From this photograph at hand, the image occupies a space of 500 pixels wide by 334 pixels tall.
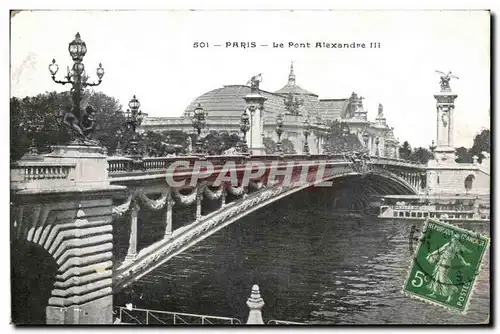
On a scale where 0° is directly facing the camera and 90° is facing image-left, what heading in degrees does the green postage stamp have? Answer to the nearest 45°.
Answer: approximately 0°
